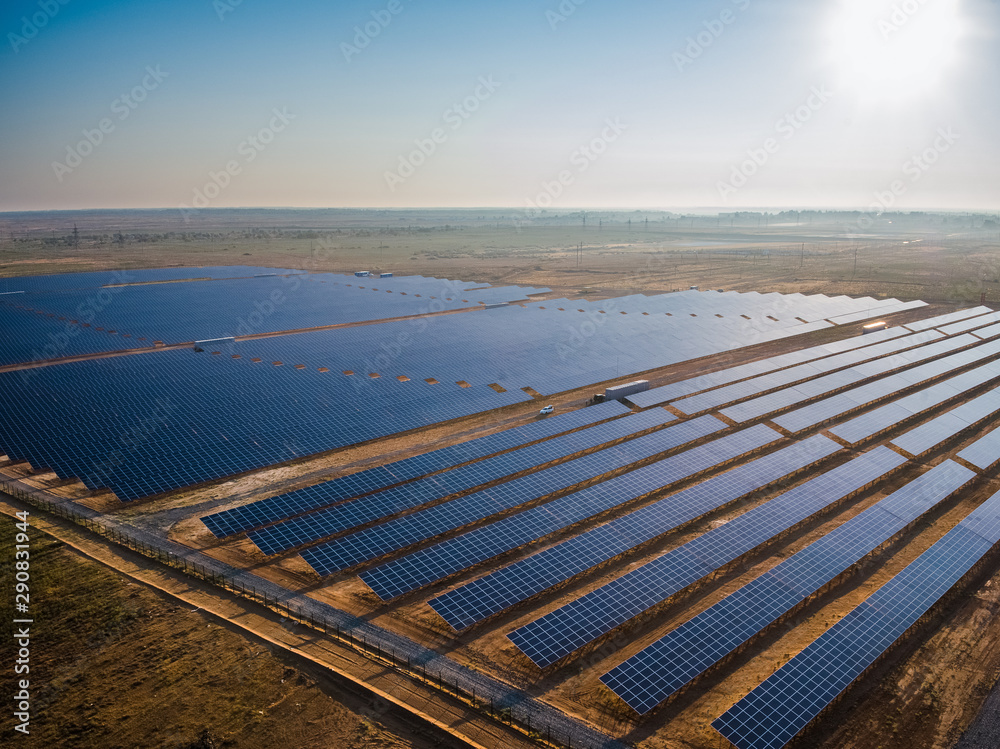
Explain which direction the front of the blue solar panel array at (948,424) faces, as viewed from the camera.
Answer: facing the viewer and to the right of the viewer

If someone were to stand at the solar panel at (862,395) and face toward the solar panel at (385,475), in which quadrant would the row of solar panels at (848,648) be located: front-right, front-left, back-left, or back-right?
front-left

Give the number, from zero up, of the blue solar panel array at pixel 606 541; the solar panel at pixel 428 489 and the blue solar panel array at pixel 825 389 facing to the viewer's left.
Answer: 0

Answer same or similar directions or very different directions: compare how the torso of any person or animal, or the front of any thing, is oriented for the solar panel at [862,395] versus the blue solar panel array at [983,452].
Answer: same or similar directions

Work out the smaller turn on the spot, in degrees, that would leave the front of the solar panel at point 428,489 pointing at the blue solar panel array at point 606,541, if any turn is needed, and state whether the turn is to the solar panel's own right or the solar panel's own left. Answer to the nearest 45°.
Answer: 0° — it already faces it

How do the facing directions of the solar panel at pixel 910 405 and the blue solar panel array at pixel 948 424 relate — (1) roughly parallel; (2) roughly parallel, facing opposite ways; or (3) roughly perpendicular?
roughly parallel

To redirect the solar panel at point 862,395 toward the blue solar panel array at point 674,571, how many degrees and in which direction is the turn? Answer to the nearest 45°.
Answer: approximately 45° to its right

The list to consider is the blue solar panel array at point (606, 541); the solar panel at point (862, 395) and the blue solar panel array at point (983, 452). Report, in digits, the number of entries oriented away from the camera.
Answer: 0

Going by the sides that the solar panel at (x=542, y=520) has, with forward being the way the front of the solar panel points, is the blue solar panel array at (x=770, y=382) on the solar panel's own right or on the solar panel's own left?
on the solar panel's own left

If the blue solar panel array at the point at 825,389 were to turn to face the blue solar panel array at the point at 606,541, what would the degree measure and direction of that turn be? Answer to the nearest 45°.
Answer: approximately 45° to its right
